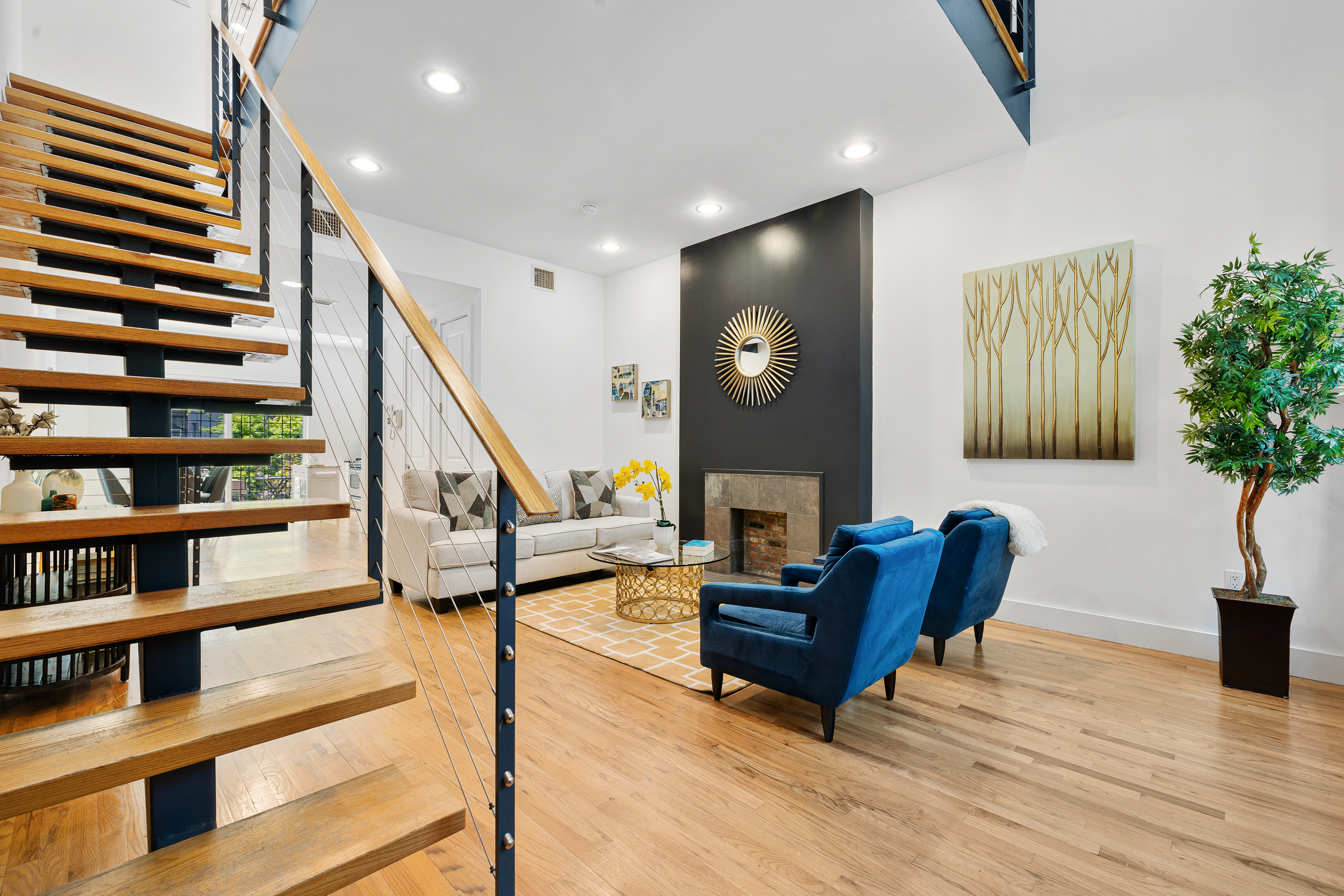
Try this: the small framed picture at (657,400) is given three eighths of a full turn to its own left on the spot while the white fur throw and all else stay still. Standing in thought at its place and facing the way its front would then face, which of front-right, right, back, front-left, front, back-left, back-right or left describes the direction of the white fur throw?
front-right

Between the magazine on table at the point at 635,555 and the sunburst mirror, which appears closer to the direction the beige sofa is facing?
the magazine on table

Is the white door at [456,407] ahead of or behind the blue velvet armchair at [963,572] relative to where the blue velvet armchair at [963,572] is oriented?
ahead

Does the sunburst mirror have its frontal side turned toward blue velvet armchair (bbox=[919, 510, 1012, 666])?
no

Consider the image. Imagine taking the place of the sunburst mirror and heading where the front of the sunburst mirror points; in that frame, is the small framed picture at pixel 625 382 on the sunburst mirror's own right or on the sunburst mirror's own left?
on the sunburst mirror's own right

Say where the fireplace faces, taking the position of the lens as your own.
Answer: facing the viewer and to the left of the viewer

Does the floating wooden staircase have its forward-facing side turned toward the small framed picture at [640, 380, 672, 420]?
no

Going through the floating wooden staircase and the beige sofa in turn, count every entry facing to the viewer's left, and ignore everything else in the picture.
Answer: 0

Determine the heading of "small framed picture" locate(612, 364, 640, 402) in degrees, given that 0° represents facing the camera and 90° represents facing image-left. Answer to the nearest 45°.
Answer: approximately 45°

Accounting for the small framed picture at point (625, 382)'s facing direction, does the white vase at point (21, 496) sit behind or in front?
in front

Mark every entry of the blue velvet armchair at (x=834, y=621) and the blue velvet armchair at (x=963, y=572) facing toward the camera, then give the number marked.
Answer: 0

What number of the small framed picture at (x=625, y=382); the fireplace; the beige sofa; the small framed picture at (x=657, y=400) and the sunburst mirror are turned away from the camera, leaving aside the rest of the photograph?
0

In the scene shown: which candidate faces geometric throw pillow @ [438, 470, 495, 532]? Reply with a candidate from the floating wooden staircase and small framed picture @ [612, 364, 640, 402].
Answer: the small framed picture

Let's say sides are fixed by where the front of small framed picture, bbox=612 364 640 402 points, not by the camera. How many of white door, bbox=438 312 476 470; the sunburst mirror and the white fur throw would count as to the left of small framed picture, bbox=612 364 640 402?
2
